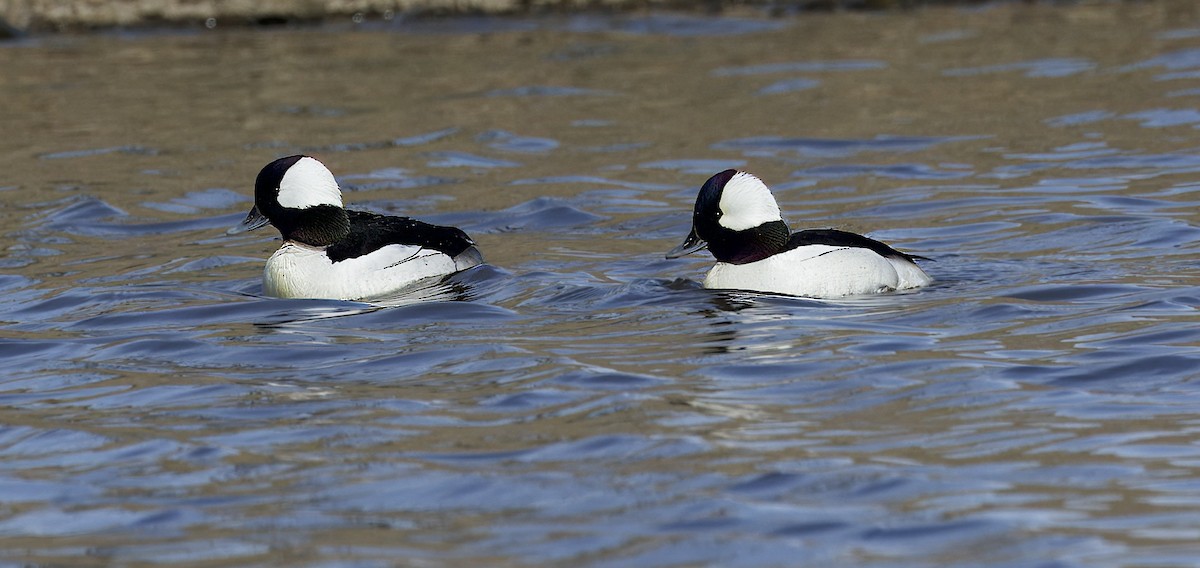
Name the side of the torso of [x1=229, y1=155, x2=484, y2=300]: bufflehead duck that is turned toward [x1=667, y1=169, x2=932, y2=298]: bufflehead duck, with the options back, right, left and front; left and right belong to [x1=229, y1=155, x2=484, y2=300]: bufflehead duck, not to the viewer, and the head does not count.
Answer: back

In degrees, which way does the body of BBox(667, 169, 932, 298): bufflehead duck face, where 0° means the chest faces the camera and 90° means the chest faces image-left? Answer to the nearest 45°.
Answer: approximately 90°

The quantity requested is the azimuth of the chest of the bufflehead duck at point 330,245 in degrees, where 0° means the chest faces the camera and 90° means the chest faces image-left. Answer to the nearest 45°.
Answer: approximately 90°

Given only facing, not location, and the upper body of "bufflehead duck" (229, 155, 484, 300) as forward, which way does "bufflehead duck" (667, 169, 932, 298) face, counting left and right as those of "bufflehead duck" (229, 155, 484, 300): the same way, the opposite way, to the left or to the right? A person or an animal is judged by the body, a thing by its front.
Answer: the same way

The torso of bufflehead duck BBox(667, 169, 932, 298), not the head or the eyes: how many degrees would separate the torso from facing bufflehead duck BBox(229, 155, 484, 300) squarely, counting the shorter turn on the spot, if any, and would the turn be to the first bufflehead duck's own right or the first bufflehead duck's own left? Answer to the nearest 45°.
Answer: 0° — it already faces it

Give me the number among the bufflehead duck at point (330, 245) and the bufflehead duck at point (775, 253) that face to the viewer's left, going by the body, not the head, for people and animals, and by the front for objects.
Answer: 2
